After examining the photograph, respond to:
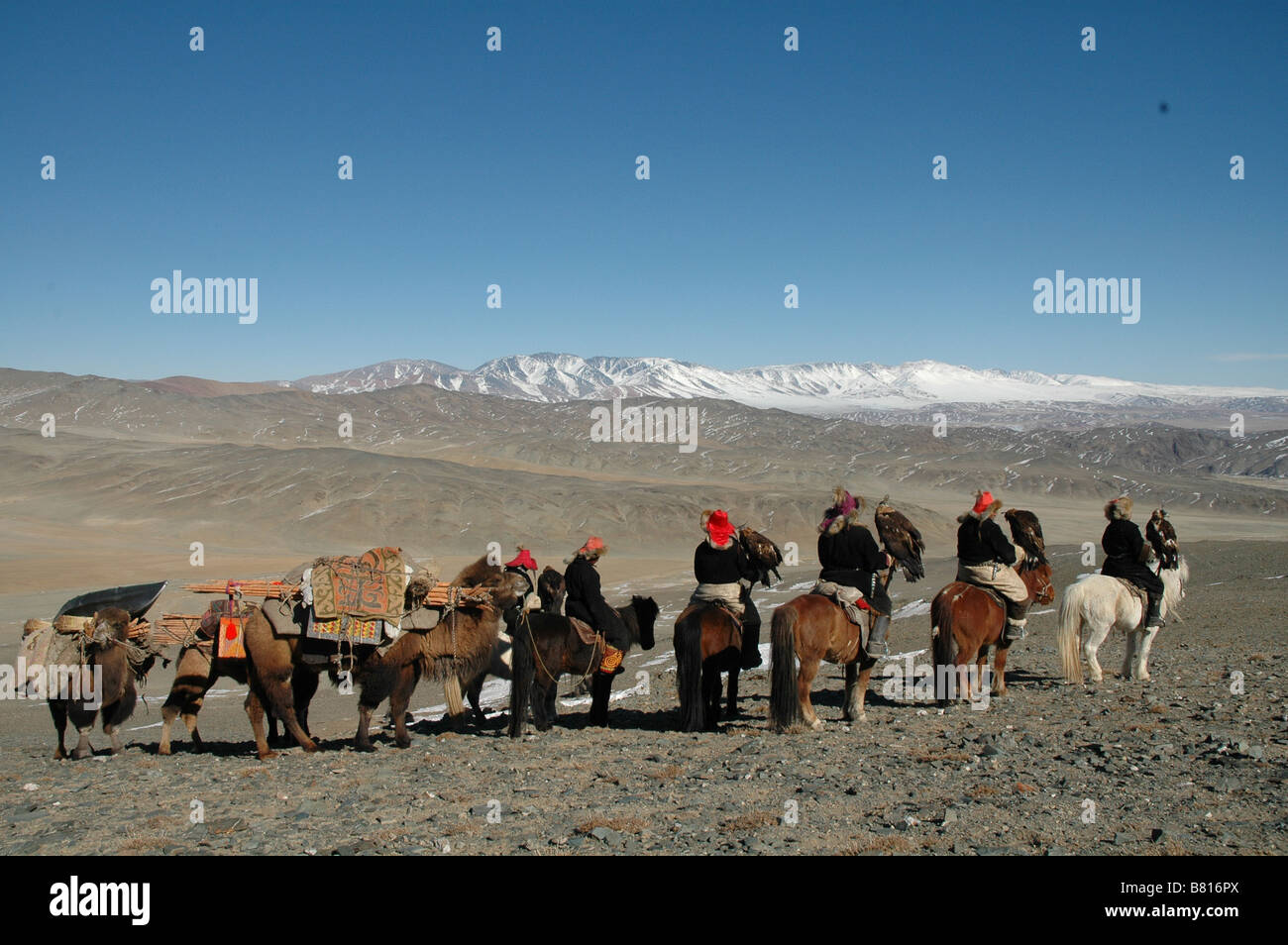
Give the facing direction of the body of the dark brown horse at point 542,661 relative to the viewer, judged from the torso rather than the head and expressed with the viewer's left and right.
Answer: facing away from the viewer and to the right of the viewer

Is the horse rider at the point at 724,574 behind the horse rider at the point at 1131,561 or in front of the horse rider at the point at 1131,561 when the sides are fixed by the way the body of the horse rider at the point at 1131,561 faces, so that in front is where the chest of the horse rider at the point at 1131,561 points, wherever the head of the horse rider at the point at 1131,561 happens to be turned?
behind

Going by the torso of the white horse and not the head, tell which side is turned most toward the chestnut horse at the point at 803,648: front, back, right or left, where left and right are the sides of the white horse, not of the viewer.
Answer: back

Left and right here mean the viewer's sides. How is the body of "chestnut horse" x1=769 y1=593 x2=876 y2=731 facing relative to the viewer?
facing away from the viewer and to the right of the viewer

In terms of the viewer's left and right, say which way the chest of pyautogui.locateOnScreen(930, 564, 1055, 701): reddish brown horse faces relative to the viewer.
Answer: facing away from the viewer and to the right of the viewer

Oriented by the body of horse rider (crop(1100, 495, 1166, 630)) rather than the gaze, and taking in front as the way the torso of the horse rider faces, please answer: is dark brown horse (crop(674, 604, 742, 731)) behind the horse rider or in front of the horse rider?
behind

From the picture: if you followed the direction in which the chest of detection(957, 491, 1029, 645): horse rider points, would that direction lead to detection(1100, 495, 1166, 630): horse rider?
yes

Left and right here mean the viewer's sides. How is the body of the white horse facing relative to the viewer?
facing away from the viewer and to the right of the viewer
